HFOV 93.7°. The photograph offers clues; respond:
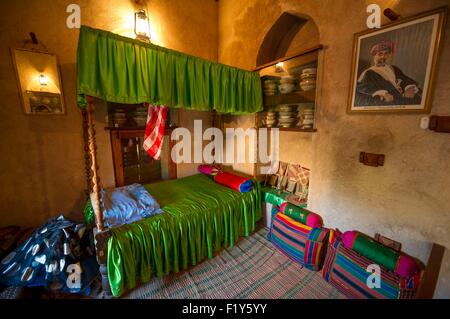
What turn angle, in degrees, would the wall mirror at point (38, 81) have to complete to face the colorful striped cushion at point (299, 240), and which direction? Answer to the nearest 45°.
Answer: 0° — it already faces it

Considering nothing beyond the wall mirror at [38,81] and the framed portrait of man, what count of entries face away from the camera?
0

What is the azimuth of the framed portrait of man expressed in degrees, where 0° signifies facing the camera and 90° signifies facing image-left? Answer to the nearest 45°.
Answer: approximately 45°

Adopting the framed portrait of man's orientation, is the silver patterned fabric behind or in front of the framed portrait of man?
in front

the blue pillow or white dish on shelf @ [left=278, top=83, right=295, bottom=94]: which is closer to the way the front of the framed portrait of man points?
the blue pillow

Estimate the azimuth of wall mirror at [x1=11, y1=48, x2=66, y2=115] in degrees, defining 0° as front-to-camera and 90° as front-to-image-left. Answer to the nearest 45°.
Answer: approximately 315°
